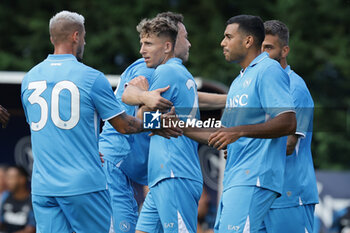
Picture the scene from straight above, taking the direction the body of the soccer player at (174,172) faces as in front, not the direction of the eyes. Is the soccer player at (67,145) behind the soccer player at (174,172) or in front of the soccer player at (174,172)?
in front

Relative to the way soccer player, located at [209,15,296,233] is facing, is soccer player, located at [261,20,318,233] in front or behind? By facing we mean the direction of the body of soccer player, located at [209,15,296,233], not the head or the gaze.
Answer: behind

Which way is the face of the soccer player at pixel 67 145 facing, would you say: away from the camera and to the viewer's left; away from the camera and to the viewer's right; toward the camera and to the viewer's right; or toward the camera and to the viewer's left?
away from the camera and to the viewer's right

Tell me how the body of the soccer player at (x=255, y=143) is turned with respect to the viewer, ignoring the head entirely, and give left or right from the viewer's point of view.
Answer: facing the viewer and to the left of the viewer

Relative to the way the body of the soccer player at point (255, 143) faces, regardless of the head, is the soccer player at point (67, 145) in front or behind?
in front

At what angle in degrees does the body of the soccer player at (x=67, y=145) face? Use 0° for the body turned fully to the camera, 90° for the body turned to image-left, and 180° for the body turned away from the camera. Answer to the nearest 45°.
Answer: approximately 225°

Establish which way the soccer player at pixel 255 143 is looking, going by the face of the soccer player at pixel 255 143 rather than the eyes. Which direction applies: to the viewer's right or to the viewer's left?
to the viewer's left

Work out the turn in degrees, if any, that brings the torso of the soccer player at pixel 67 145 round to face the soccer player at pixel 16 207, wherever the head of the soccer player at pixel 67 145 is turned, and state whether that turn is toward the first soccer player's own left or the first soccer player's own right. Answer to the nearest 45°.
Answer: approximately 45° to the first soccer player's own left
